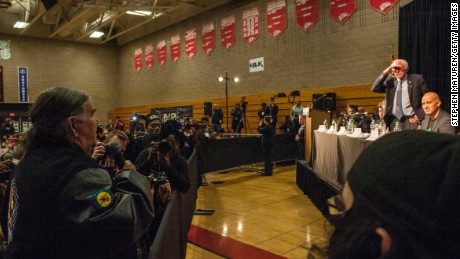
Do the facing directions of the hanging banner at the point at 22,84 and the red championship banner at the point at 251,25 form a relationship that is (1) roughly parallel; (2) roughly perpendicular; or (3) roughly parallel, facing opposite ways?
roughly perpendicular

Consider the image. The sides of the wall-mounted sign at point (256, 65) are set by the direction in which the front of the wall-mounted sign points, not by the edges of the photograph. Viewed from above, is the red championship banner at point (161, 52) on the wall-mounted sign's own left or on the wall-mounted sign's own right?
on the wall-mounted sign's own right

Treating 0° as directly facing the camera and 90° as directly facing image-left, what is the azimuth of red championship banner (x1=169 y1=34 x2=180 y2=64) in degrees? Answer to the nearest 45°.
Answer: approximately 45°

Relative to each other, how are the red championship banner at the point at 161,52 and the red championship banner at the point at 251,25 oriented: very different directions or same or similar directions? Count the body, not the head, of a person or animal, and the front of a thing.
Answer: same or similar directions

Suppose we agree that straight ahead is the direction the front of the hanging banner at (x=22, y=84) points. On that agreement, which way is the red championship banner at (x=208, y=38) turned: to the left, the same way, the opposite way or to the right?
to the right

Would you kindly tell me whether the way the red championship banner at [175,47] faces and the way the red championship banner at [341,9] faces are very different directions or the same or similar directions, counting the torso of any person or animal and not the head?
same or similar directions

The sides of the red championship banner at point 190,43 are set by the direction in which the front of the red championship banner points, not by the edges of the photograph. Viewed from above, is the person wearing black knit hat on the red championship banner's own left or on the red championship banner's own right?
on the red championship banner's own left

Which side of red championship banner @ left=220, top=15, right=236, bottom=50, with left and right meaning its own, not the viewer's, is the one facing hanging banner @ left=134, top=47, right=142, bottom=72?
right

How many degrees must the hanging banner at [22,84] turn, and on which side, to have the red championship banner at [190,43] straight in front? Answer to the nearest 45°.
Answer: approximately 45° to its left

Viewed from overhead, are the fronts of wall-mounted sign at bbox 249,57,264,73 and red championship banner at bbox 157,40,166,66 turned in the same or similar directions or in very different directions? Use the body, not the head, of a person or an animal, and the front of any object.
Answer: same or similar directions

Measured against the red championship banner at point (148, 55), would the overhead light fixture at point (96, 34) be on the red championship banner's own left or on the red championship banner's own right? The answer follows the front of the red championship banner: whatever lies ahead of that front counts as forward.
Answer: on the red championship banner's own right

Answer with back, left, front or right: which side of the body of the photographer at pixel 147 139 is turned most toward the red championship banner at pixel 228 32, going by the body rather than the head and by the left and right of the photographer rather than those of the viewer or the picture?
back

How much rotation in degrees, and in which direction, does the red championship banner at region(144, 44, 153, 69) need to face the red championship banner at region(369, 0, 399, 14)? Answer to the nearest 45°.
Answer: approximately 90° to its left

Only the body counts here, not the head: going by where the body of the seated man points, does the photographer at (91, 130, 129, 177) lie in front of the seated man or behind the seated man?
in front

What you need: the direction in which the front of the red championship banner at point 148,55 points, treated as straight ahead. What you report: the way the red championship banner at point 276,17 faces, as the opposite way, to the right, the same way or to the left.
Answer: the same way

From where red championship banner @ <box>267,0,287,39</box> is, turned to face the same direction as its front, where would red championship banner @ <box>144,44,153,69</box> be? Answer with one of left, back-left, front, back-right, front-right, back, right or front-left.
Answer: right

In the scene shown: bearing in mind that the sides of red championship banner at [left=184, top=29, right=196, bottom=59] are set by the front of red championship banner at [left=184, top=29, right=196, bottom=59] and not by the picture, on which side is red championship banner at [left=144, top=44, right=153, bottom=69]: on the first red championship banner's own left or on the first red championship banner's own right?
on the first red championship banner's own right

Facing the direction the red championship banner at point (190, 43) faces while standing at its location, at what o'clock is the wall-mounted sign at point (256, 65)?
The wall-mounted sign is roughly at 9 o'clock from the red championship banner.
